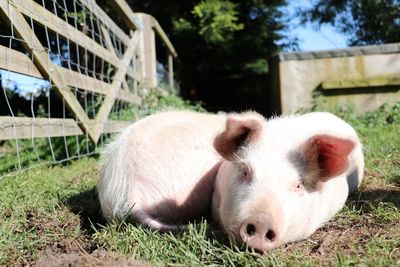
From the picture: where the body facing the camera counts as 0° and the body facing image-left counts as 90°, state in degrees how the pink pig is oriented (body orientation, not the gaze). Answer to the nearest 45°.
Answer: approximately 315°

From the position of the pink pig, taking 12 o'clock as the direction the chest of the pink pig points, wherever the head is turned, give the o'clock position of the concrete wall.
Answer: The concrete wall is roughly at 8 o'clock from the pink pig.

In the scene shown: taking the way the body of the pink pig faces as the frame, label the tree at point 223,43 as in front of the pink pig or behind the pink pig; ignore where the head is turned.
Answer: behind

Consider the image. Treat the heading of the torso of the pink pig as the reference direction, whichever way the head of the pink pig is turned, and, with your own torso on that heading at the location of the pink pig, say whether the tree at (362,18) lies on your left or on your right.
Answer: on your left

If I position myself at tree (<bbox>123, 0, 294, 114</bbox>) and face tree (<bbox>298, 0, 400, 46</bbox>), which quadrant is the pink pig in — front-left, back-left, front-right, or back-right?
back-right

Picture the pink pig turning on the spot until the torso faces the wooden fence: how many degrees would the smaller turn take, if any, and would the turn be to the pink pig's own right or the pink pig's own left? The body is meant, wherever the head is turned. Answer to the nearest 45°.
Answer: approximately 180°
